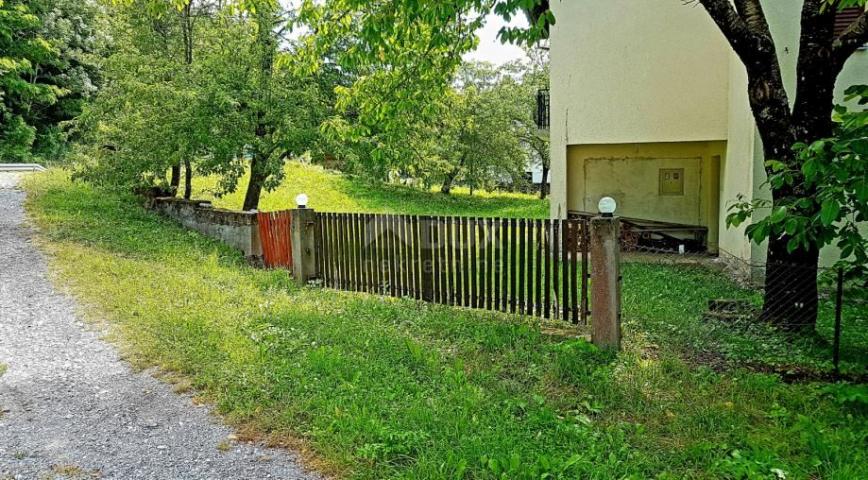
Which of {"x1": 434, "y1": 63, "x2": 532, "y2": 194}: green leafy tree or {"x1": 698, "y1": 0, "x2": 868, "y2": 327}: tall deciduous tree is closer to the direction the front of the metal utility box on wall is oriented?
the tall deciduous tree

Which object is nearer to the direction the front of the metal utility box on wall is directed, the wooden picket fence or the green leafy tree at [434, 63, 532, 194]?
the wooden picket fence

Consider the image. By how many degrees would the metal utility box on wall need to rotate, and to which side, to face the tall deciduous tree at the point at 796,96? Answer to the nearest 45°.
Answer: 0° — it already faces it

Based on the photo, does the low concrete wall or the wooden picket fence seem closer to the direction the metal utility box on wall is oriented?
the wooden picket fence

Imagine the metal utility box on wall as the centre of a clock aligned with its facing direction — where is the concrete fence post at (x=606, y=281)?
The concrete fence post is roughly at 12 o'clock from the metal utility box on wall.

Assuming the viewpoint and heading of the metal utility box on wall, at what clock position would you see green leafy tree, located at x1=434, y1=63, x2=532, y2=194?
The green leafy tree is roughly at 5 o'clock from the metal utility box on wall.

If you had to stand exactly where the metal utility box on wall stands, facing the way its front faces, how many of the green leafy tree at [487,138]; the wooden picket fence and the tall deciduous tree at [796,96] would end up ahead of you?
2

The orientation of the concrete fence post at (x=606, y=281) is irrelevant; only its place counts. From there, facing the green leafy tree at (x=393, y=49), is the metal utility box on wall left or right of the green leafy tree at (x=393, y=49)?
right

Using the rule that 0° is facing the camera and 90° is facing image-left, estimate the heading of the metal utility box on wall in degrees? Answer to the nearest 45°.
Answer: approximately 0°

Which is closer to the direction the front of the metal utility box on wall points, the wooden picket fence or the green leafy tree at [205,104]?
the wooden picket fence

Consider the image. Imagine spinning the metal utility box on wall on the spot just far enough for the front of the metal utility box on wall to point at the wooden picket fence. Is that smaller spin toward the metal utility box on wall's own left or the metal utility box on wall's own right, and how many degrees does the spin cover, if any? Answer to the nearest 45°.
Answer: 0° — it already faces it

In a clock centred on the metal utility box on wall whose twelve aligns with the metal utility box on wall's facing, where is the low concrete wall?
The low concrete wall is roughly at 2 o'clock from the metal utility box on wall.
